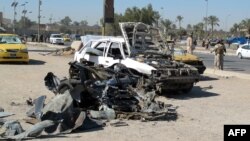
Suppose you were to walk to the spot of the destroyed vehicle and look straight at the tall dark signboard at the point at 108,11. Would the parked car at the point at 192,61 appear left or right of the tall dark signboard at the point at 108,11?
right

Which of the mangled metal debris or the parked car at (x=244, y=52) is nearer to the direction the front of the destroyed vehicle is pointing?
the mangled metal debris
